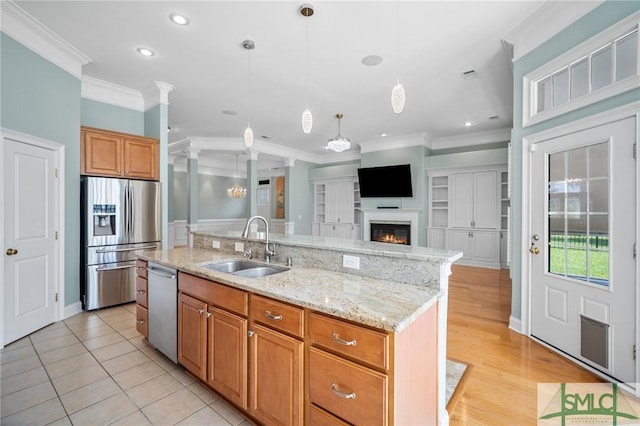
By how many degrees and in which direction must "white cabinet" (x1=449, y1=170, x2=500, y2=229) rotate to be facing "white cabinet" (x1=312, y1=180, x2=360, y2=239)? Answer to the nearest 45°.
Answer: approximately 90° to its right

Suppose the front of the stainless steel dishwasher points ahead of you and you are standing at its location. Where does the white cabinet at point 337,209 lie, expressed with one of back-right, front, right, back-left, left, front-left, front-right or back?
back

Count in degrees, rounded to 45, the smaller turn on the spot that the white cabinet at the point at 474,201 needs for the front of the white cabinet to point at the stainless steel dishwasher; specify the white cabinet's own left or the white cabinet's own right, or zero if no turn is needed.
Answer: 0° — it already faces it

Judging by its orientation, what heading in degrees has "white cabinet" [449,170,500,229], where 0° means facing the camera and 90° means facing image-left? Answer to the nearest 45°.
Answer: approximately 0°

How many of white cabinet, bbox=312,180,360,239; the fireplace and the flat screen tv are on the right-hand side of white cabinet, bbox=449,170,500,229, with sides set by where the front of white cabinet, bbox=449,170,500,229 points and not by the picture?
3

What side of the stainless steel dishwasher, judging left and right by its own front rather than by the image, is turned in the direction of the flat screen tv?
back

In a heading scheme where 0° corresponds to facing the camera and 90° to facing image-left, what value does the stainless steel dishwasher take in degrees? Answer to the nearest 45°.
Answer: approximately 45°

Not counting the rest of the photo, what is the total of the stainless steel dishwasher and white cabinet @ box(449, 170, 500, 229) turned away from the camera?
0

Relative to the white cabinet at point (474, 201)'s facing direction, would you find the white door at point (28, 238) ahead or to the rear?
ahead
